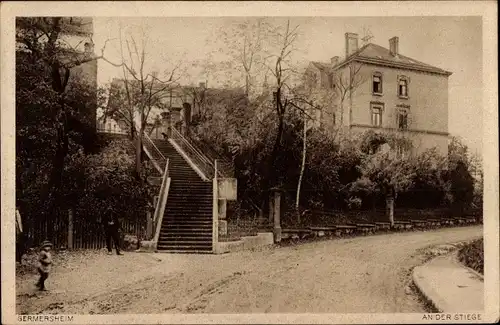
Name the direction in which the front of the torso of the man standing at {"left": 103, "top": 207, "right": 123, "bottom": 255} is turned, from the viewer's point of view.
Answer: toward the camera

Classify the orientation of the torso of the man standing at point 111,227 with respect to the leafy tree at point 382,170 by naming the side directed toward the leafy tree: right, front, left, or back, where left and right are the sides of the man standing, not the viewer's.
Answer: left

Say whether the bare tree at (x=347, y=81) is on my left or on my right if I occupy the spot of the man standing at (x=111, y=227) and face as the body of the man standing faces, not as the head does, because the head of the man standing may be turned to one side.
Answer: on my left

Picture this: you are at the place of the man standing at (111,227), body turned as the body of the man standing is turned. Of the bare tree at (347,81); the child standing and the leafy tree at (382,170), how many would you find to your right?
1
